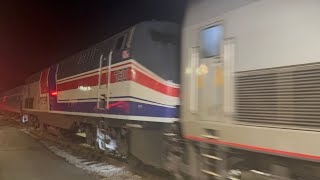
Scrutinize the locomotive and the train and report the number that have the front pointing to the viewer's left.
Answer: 0

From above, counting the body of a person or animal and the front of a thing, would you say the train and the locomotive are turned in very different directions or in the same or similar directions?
same or similar directions

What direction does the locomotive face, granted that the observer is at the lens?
facing the viewer and to the right of the viewer
